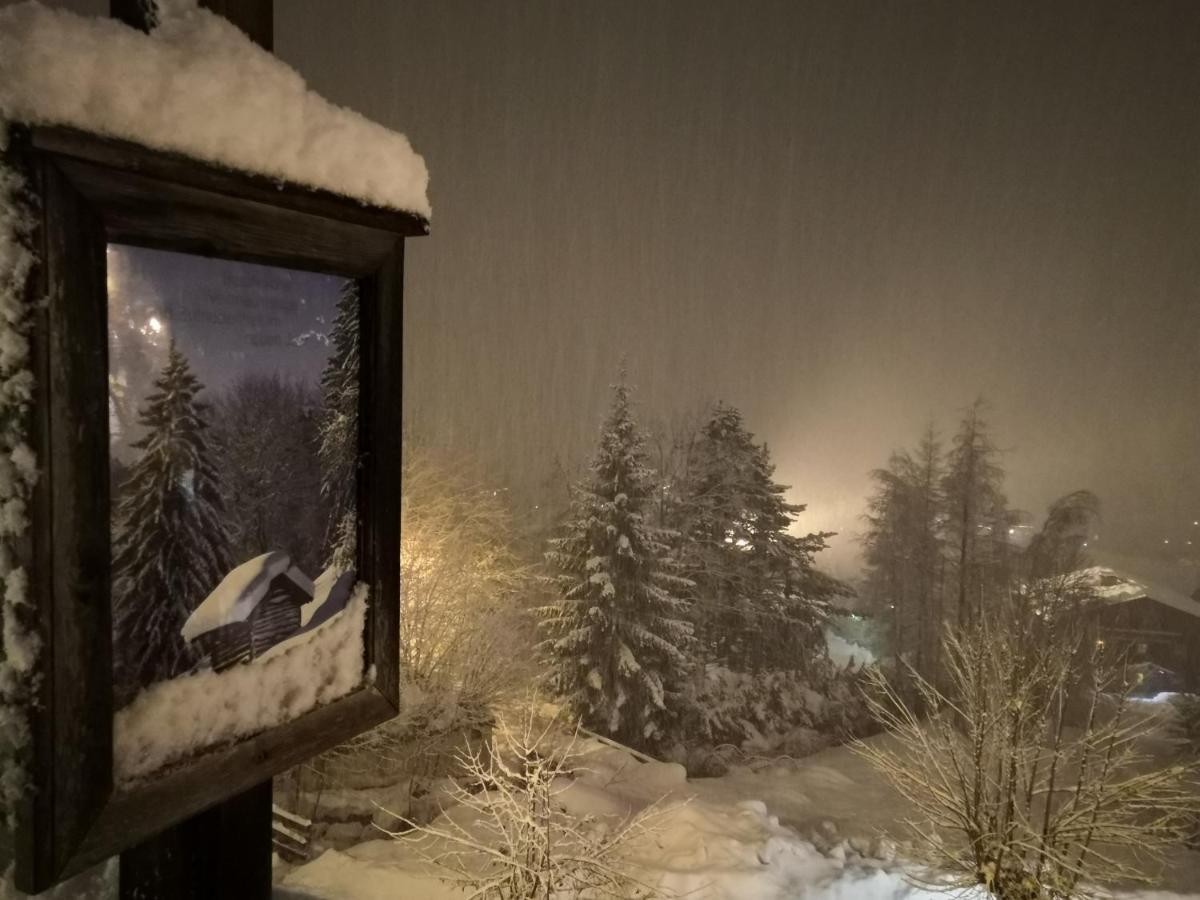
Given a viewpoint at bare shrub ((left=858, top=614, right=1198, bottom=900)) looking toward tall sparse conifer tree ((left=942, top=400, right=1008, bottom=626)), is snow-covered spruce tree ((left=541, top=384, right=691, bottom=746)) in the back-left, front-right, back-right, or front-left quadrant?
front-left

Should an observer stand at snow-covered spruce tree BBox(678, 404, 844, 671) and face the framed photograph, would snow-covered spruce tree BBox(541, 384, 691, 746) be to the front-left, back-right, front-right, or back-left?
front-right

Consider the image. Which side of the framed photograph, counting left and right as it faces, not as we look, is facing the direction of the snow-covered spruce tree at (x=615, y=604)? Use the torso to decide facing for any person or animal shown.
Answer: left

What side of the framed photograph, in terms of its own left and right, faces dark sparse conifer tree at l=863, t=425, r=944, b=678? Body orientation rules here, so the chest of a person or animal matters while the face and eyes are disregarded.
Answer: left

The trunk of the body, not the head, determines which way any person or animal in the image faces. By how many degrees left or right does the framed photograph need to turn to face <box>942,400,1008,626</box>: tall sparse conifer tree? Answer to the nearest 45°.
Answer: approximately 90° to its left

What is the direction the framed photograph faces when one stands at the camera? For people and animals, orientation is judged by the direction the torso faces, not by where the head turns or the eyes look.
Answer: facing the viewer and to the right of the viewer

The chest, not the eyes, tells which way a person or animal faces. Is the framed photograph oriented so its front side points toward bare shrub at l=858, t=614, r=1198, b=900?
no
